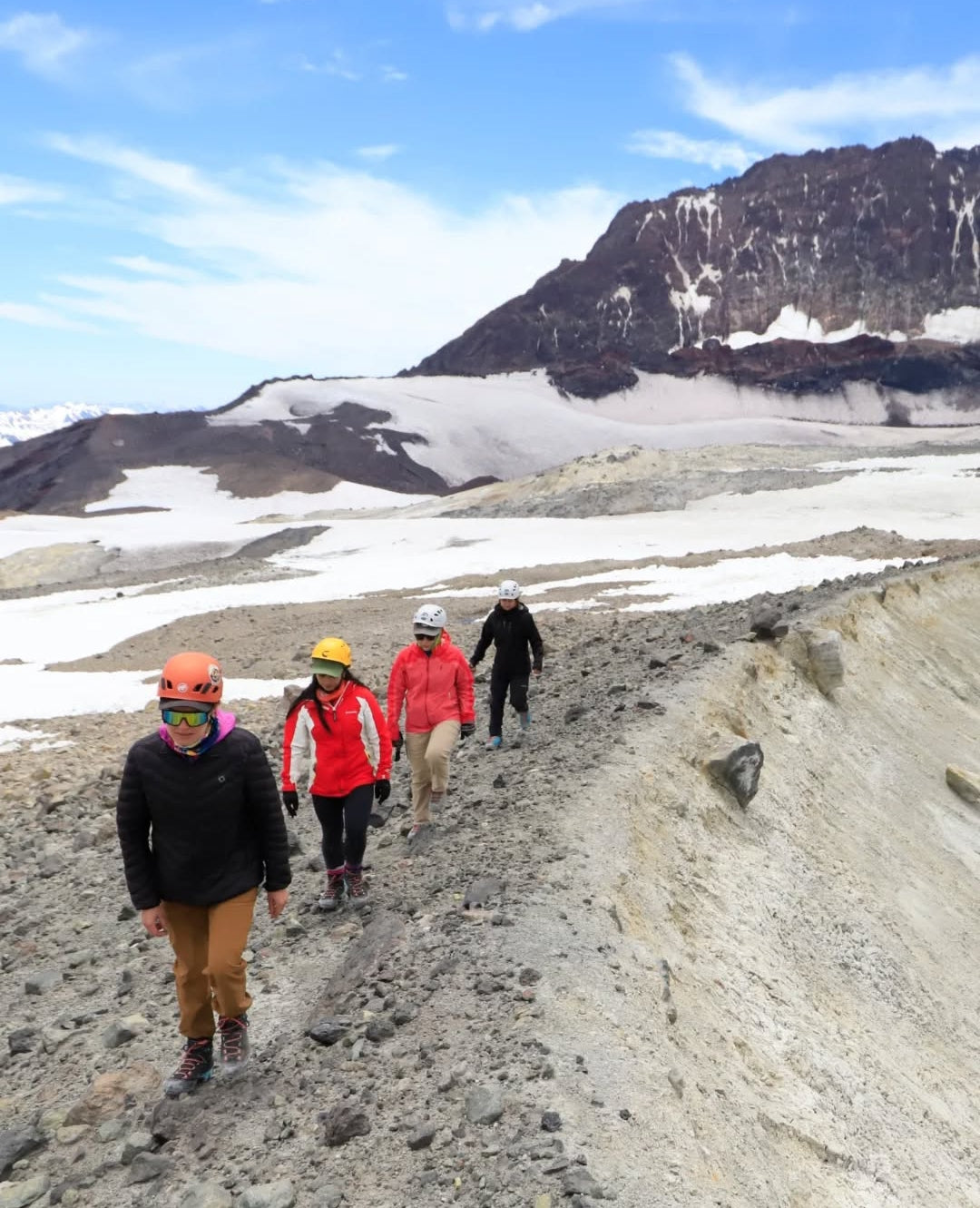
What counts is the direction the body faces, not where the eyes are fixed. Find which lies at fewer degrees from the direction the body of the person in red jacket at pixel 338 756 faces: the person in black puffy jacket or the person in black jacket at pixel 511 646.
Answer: the person in black puffy jacket

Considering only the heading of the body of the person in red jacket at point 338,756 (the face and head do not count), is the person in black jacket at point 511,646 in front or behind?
behind

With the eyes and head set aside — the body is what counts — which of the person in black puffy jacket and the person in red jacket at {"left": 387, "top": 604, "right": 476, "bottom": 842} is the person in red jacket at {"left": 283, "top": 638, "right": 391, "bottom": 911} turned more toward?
the person in black puffy jacket

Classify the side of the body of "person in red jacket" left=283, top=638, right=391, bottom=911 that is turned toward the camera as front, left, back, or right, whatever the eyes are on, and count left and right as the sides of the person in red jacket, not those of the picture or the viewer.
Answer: front

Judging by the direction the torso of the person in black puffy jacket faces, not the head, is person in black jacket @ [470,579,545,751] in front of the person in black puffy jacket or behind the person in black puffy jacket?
behind

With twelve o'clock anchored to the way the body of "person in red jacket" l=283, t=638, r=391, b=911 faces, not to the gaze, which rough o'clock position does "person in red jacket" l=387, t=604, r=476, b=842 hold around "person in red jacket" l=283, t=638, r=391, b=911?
"person in red jacket" l=387, t=604, r=476, b=842 is roughly at 7 o'clock from "person in red jacket" l=283, t=638, r=391, b=911.

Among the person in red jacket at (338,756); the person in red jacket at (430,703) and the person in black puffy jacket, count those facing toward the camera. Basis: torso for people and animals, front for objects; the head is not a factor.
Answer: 3

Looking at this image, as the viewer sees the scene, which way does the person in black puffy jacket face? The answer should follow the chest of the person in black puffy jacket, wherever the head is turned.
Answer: toward the camera

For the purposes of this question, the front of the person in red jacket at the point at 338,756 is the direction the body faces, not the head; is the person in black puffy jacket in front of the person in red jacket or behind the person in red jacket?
in front

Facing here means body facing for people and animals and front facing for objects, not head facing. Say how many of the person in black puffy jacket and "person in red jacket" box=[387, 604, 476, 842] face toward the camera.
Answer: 2

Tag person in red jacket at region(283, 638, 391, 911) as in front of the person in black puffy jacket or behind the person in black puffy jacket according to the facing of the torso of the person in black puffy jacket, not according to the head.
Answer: behind

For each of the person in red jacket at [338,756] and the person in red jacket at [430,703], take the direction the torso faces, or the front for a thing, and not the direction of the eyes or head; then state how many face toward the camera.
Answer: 2
